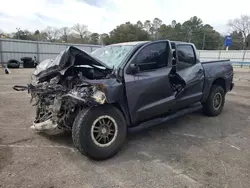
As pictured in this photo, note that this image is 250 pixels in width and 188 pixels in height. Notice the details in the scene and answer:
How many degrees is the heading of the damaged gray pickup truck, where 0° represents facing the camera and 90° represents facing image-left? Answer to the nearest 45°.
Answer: approximately 45°

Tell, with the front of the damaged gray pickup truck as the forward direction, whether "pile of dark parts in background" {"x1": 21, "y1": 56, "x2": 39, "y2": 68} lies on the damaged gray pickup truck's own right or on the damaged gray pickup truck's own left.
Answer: on the damaged gray pickup truck's own right

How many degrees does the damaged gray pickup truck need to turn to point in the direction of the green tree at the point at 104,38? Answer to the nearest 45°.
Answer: approximately 135° to its right

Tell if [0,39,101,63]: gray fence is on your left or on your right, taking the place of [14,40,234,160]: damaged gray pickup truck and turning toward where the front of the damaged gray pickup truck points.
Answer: on your right

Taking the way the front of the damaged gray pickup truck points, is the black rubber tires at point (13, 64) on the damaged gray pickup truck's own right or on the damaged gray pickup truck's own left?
on the damaged gray pickup truck's own right
